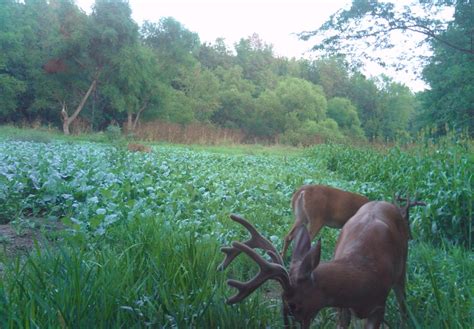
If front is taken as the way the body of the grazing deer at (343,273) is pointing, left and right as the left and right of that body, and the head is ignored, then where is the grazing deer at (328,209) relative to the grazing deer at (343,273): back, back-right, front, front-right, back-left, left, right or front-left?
back-right

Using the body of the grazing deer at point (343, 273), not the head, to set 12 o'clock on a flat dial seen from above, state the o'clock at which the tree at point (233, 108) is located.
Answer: The tree is roughly at 4 o'clock from the grazing deer.

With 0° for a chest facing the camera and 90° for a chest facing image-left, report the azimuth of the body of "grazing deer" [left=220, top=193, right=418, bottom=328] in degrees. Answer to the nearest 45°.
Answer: approximately 45°

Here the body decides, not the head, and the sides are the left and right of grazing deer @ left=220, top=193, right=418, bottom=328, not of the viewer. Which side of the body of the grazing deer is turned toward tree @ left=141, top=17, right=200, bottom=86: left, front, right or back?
right

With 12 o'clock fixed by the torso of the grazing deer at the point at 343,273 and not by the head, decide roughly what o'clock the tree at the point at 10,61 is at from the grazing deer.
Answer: The tree is roughly at 3 o'clock from the grazing deer.

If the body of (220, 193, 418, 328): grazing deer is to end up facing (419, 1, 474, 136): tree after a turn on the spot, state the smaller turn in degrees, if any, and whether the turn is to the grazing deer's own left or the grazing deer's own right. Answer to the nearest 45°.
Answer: approximately 135° to the grazing deer's own right
